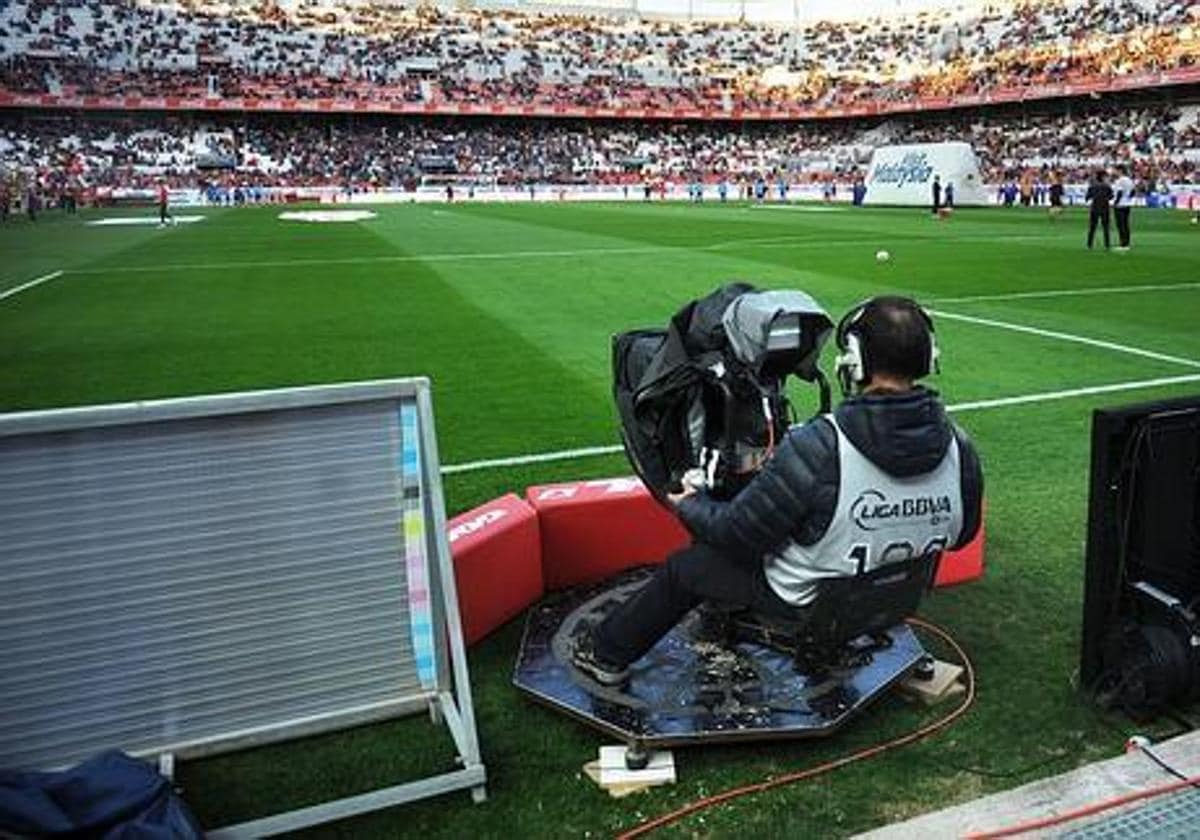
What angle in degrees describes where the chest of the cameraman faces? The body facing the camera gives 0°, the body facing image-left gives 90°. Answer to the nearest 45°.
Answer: approximately 135°

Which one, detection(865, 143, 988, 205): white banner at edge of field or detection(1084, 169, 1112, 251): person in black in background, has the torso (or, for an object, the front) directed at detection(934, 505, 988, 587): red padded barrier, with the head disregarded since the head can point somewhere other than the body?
the white banner at edge of field

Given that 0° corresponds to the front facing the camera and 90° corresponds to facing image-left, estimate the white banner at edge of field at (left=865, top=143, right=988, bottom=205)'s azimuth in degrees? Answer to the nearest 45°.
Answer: approximately 0°

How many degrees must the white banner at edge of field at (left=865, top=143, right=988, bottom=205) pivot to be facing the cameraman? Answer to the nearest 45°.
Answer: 0° — it already faces them

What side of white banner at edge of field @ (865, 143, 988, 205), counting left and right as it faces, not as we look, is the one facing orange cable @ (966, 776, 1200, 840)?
front
